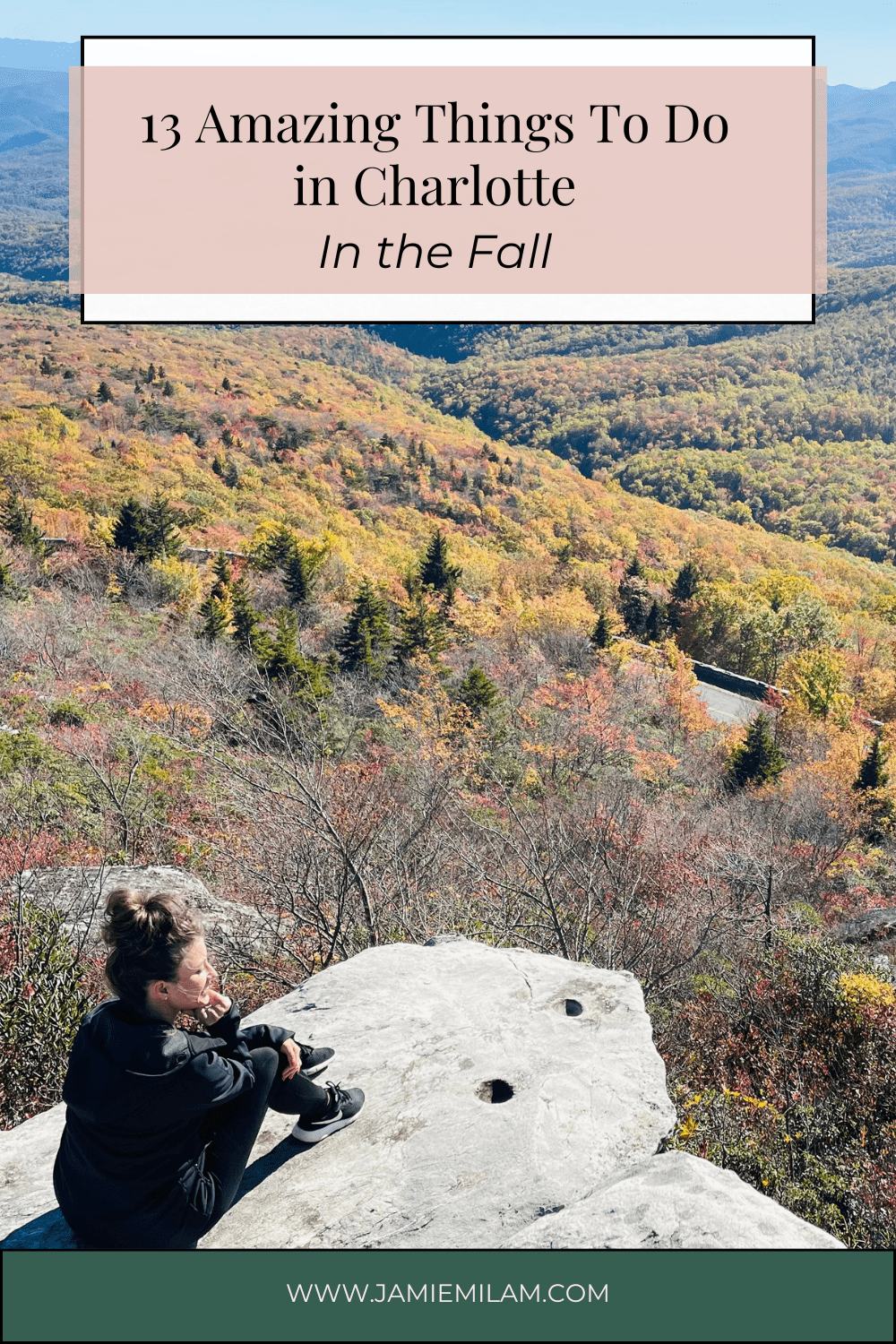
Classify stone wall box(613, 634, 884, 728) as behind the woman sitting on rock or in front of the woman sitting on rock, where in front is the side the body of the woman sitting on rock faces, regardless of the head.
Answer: in front

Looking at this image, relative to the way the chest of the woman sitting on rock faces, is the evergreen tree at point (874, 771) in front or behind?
in front

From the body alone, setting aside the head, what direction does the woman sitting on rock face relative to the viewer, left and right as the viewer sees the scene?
facing away from the viewer and to the right of the viewer

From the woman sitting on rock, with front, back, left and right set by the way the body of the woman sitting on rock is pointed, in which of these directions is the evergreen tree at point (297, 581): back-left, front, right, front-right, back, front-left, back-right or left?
front-left

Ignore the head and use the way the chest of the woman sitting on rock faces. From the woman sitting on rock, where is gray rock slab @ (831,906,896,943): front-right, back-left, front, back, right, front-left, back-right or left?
front

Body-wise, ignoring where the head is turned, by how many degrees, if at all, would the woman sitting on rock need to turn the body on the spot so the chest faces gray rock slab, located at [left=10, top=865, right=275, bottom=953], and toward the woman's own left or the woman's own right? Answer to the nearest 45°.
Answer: approximately 45° to the woman's own left

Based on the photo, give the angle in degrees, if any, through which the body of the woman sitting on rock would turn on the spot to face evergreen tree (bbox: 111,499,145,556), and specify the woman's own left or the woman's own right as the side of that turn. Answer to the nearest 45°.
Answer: approximately 45° to the woman's own left

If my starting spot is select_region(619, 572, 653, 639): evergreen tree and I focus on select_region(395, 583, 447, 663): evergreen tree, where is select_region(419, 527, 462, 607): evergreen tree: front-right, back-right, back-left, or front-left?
front-right

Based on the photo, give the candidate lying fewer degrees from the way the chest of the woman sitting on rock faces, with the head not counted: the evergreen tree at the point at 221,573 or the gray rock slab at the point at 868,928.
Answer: the gray rock slab

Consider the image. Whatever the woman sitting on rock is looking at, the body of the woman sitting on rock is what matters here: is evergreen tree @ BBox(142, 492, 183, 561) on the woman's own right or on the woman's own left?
on the woman's own left

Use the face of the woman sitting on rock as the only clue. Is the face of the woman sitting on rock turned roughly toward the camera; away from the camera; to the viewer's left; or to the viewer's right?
to the viewer's right

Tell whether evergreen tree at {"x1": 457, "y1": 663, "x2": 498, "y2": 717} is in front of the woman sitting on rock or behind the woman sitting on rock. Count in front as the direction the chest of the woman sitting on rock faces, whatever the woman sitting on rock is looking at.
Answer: in front
